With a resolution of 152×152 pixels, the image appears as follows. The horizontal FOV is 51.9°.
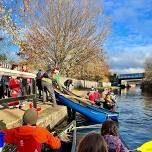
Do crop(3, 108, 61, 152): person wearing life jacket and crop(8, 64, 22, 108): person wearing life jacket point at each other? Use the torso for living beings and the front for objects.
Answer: yes

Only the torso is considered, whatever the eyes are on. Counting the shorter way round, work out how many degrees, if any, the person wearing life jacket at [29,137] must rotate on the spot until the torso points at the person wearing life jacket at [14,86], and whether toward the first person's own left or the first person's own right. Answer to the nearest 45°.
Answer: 0° — they already face them

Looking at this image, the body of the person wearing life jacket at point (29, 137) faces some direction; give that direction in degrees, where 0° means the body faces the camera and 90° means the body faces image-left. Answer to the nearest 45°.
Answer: approximately 180°

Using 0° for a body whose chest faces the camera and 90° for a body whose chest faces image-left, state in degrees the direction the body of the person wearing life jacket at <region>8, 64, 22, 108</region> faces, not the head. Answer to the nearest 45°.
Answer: approximately 0°

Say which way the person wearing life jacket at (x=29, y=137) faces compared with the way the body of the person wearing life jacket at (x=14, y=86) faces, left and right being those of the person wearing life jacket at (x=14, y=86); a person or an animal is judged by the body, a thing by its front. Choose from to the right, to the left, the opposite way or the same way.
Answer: the opposite way

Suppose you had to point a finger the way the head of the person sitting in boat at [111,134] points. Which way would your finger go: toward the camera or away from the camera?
away from the camera

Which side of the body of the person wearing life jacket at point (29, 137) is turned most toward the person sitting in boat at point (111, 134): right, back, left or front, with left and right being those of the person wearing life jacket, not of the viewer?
right
